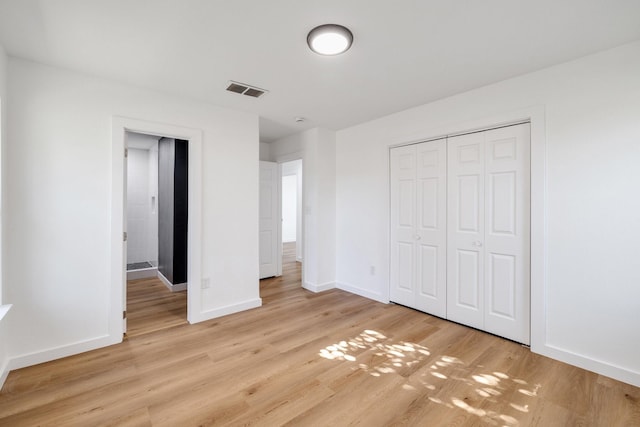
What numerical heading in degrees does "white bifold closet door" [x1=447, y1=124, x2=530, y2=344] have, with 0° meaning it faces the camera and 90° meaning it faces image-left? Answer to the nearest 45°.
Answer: approximately 45°

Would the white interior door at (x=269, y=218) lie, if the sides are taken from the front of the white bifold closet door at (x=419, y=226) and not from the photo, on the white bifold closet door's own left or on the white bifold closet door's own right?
on the white bifold closet door's own right

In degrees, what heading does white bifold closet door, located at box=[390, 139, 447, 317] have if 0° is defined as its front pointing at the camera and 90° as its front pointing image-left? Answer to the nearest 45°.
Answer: approximately 45°

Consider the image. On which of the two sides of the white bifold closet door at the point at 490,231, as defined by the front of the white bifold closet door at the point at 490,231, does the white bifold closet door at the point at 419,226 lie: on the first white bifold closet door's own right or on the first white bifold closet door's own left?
on the first white bifold closet door's own right

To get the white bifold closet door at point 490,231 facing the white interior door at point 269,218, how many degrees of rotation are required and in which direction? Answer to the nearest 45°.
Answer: approximately 45° to its right

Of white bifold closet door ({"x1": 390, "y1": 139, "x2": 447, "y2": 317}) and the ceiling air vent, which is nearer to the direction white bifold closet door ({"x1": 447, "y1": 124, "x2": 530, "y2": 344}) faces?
the ceiling air vent

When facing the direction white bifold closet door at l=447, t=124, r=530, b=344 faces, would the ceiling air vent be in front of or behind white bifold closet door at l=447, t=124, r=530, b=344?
in front

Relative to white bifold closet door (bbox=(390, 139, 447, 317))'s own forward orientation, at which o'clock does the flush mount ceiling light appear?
The flush mount ceiling light is roughly at 11 o'clock from the white bifold closet door.

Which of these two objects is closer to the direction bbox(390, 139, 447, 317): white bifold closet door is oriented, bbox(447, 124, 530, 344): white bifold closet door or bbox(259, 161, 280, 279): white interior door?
the white interior door

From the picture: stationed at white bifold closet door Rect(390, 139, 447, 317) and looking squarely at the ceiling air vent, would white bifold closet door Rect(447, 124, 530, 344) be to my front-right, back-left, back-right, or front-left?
back-left

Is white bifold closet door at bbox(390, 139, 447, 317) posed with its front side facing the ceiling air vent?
yes

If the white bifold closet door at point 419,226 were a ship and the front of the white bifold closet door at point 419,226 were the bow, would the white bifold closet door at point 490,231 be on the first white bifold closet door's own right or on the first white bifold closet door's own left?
on the first white bifold closet door's own left

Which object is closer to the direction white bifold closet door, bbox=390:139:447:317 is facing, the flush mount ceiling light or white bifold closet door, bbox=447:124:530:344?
the flush mount ceiling light
